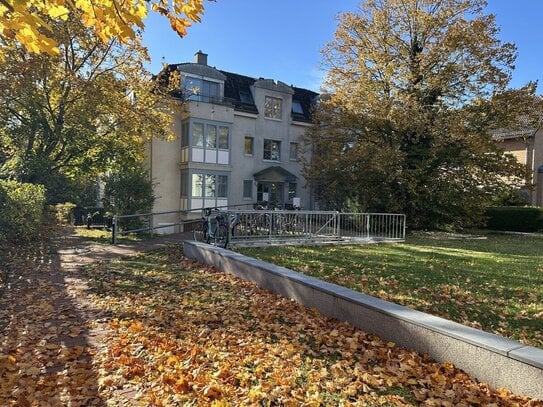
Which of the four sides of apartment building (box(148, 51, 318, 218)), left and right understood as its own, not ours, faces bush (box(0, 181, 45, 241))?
right

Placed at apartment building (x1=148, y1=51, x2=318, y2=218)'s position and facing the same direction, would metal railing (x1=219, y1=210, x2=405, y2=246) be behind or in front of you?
in front

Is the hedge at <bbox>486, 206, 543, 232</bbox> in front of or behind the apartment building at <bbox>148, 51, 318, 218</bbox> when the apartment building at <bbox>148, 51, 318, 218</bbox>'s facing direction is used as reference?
in front

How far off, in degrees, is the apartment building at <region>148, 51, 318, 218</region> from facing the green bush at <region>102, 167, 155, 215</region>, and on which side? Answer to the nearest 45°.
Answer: approximately 90° to its right

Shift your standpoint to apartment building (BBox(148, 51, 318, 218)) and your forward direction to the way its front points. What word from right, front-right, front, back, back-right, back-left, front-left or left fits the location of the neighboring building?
front-left

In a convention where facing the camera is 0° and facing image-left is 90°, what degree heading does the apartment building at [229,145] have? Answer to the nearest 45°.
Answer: approximately 315°

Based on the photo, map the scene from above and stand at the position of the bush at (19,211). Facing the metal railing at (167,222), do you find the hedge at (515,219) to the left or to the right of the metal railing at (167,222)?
right

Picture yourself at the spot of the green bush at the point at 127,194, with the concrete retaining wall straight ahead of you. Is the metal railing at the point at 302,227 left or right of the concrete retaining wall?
left

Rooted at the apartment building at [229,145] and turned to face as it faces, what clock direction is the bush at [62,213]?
The bush is roughly at 4 o'clock from the apartment building.

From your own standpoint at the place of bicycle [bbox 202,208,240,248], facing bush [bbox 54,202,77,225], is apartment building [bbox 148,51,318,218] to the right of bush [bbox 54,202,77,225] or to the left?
right

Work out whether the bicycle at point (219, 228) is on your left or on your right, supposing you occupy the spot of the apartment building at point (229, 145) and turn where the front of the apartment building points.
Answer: on your right

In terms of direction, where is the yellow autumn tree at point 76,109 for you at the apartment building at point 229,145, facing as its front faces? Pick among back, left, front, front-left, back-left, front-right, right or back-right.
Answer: right
